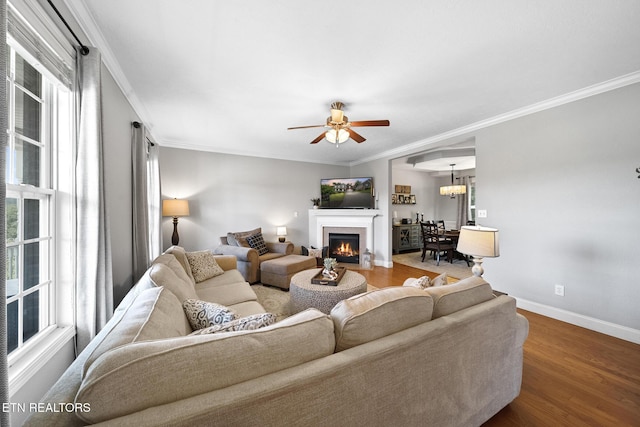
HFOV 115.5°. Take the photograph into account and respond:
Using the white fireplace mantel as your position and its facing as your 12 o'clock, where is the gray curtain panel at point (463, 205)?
The gray curtain panel is roughly at 8 o'clock from the white fireplace mantel.

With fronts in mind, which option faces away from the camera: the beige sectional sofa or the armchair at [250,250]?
the beige sectional sofa

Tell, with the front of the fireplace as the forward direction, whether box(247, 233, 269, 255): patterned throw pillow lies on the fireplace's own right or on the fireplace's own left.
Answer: on the fireplace's own right

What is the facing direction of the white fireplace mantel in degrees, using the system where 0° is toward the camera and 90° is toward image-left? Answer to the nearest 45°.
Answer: approximately 0°

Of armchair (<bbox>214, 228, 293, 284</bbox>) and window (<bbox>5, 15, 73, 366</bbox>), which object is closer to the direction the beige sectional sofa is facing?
the armchair

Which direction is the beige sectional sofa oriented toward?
away from the camera

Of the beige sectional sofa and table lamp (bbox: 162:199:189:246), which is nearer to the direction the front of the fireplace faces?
the beige sectional sofa

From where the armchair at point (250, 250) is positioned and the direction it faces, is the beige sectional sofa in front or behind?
in front

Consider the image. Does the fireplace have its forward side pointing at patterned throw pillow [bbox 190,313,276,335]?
yes

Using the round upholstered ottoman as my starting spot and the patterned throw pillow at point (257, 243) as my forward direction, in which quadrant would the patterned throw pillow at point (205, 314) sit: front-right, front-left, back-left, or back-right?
back-left

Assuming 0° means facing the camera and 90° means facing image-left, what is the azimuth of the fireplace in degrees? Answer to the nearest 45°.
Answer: approximately 0°
